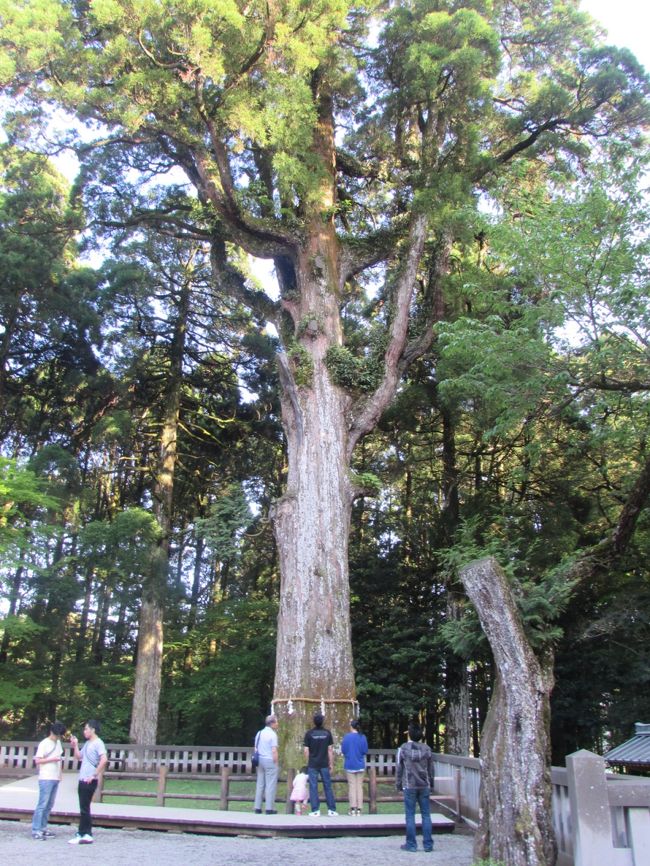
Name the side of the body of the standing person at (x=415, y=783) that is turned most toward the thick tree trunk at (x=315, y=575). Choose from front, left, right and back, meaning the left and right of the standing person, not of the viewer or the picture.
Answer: front

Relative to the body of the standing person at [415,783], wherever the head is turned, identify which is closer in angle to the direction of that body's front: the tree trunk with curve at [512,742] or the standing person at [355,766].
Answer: the standing person

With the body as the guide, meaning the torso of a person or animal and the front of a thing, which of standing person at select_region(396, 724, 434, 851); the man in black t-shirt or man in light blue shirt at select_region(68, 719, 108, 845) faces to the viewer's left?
the man in light blue shirt

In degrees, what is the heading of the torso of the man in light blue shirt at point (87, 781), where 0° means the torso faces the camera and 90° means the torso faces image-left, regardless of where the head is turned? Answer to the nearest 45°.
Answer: approximately 90°

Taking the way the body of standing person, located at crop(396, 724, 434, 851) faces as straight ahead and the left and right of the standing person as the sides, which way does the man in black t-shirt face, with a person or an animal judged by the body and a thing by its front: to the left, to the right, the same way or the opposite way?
the same way

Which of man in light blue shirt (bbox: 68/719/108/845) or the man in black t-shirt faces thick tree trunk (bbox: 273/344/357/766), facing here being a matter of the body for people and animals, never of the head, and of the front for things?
the man in black t-shirt

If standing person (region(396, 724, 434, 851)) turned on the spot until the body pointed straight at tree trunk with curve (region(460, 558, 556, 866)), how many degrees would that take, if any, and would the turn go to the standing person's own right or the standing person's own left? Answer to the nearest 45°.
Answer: approximately 135° to the standing person's own right

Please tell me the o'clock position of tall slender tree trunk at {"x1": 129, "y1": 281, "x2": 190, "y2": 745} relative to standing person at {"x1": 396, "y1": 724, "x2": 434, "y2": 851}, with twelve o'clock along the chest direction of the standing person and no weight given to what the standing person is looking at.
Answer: The tall slender tree trunk is roughly at 11 o'clock from the standing person.

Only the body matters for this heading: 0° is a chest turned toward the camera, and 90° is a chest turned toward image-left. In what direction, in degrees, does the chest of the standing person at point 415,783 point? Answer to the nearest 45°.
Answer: approximately 180°

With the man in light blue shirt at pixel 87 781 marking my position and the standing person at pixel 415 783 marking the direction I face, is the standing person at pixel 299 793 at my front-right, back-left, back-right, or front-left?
front-left

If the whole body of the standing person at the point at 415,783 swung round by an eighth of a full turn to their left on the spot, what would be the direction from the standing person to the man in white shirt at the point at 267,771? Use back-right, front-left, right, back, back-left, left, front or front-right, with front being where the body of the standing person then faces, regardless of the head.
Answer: front

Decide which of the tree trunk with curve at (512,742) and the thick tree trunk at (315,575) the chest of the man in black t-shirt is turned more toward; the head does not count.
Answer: the thick tree trunk

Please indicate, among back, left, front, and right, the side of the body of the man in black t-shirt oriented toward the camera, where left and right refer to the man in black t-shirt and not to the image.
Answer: back

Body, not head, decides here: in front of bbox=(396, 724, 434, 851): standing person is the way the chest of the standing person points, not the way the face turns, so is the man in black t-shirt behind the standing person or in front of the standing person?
in front

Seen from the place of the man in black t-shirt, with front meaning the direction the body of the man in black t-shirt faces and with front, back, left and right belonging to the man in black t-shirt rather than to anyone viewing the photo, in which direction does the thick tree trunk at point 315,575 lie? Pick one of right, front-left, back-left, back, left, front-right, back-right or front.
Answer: front
